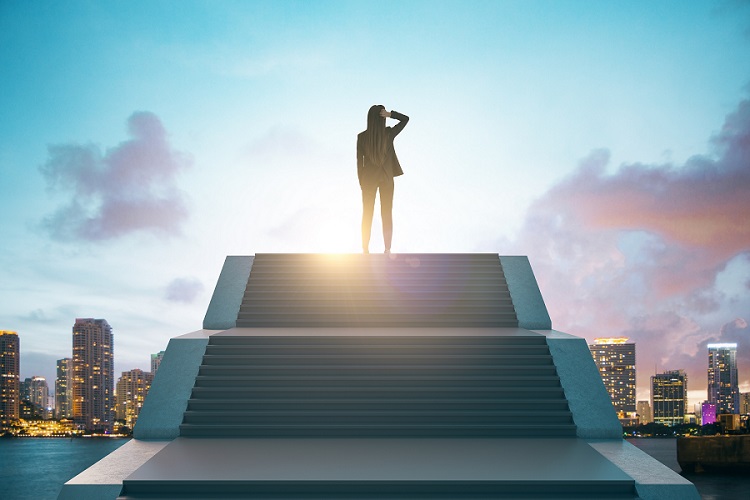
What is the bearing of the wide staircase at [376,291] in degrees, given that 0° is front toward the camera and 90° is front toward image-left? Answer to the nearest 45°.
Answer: approximately 0°

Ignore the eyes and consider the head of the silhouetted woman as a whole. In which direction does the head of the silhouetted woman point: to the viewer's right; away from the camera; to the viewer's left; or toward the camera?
away from the camera

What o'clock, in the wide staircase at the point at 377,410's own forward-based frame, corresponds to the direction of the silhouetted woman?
The silhouetted woman is roughly at 6 o'clock from the wide staircase.

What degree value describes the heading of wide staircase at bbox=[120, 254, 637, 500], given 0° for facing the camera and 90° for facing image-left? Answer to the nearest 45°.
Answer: approximately 0°
